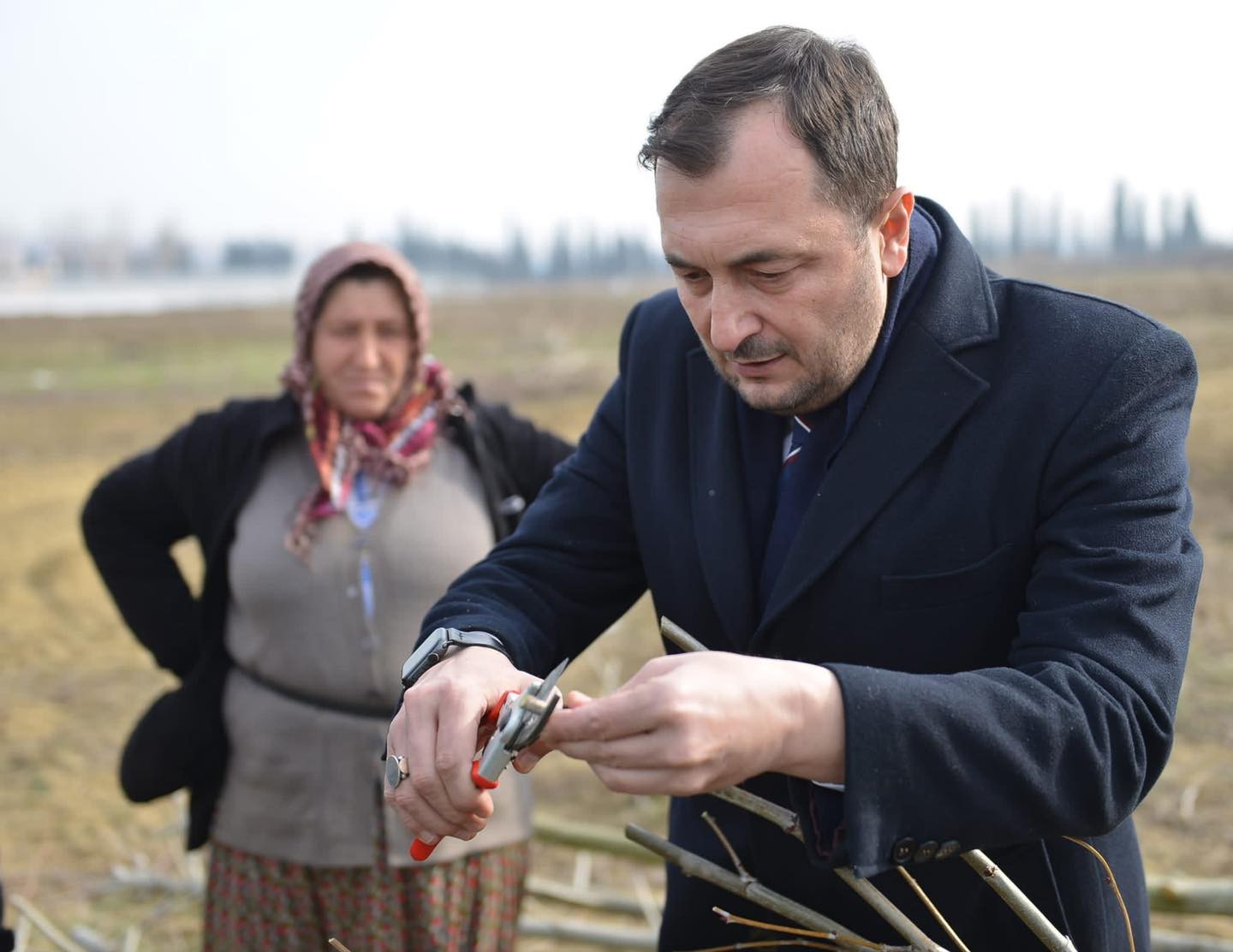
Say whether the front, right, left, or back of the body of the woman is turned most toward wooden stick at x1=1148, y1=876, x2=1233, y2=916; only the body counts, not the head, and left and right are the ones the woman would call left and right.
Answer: left

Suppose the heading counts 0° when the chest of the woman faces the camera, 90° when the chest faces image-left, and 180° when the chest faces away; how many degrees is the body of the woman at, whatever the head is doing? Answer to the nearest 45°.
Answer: approximately 0°

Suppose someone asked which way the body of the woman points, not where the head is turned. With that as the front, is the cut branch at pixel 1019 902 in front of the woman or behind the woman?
in front

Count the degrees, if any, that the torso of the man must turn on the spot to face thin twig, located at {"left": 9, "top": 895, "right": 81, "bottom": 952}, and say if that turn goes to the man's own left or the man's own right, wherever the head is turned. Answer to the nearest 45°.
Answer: approximately 90° to the man's own right

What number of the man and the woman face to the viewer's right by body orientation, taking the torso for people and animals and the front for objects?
0

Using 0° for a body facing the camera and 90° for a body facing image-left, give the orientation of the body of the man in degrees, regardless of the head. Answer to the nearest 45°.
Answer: approximately 45°

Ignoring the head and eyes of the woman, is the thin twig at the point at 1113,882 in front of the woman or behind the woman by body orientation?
in front

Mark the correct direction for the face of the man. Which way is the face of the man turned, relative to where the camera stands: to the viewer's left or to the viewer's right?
to the viewer's left

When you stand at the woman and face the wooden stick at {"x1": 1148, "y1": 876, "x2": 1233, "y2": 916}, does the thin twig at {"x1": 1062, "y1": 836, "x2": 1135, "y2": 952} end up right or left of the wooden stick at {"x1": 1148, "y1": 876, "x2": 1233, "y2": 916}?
right
